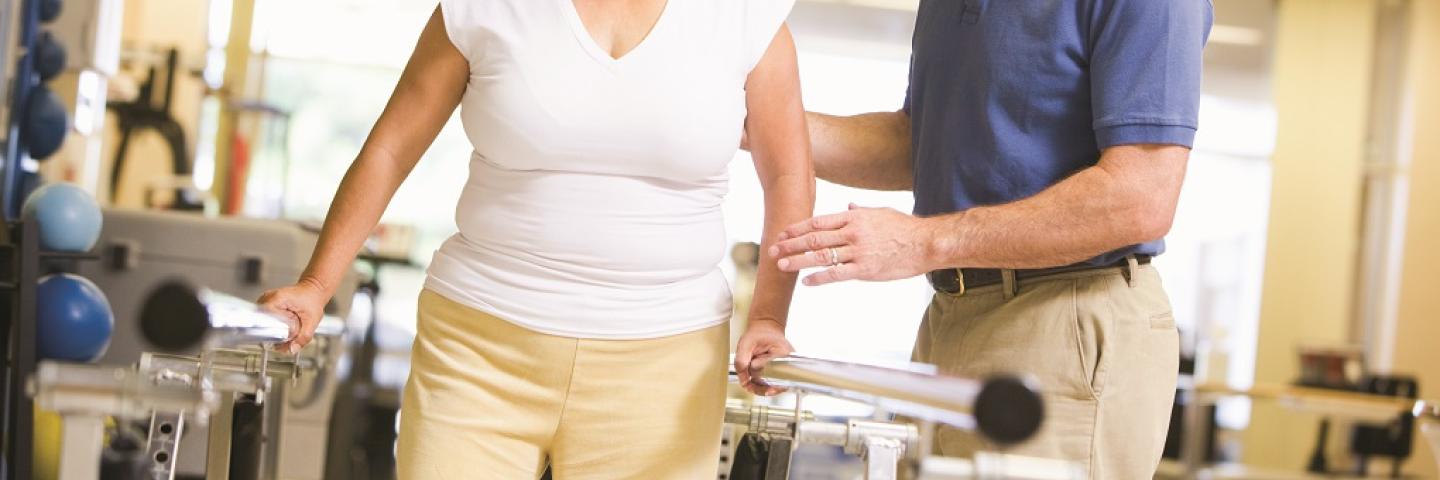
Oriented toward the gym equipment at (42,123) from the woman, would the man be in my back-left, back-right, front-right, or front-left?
back-right

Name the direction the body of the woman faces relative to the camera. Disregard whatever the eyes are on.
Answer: toward the camera

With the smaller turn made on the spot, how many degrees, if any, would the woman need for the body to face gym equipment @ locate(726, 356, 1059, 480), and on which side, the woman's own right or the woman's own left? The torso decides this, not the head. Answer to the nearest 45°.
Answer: approximately 45° to the woman's own left

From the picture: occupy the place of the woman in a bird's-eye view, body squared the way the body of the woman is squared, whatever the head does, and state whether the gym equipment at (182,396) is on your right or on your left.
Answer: on your right

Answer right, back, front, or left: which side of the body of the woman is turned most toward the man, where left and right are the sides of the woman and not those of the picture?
left

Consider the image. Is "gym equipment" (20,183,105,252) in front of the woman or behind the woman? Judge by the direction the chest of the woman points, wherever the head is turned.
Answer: behind

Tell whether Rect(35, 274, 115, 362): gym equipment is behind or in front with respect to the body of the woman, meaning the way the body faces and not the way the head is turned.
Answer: behind

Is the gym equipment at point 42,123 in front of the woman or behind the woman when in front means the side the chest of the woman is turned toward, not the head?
behind

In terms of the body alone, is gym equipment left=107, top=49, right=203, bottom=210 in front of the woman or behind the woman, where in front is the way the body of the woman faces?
behind
